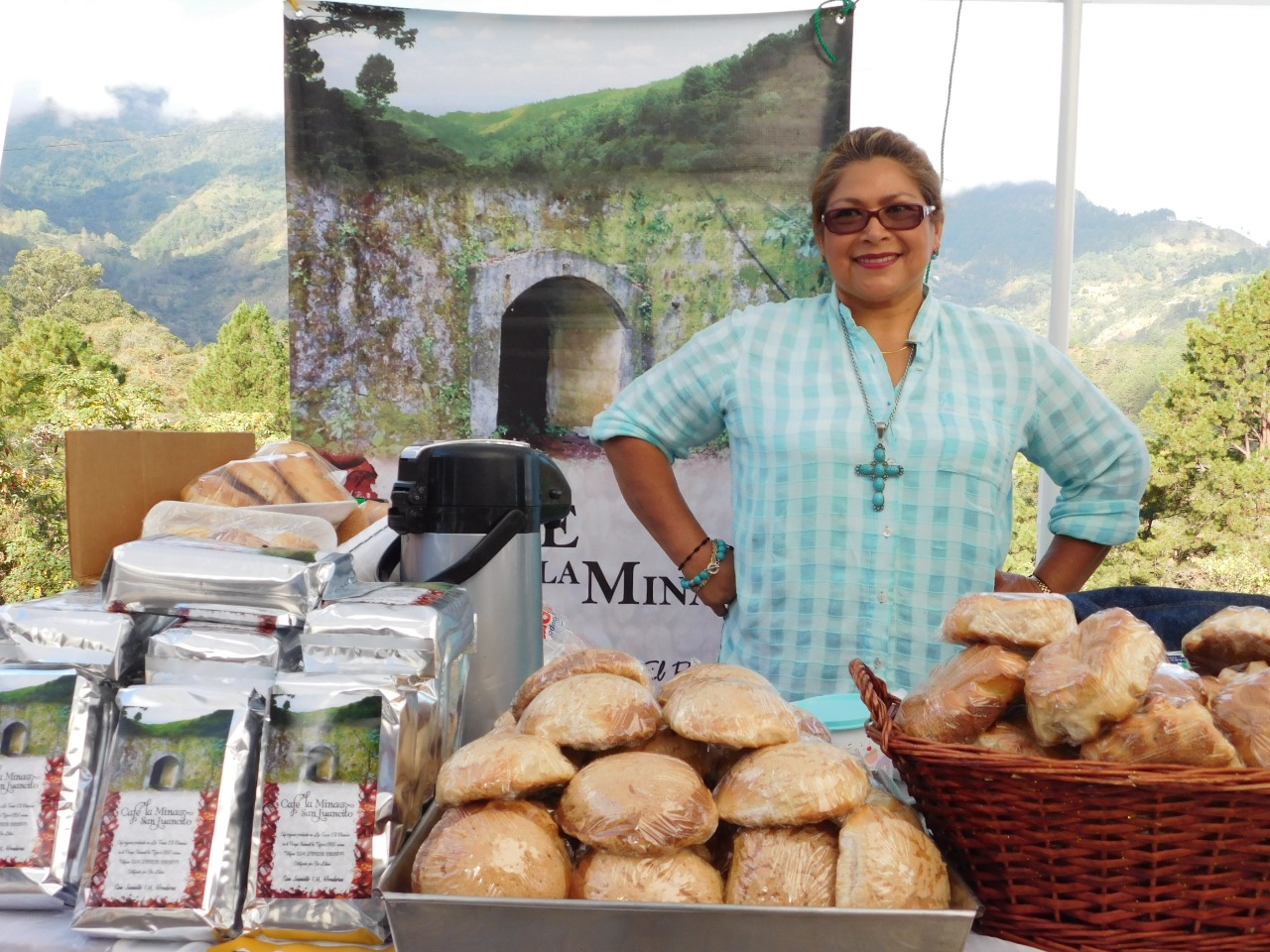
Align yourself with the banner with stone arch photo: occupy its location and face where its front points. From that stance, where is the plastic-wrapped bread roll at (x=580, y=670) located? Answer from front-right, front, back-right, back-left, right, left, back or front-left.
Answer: front

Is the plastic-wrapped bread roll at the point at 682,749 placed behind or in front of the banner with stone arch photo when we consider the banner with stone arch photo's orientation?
in front

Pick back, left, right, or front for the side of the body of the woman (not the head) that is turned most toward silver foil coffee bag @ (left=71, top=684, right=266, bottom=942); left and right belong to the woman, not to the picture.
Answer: front

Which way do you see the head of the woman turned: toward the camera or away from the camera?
toward the camera

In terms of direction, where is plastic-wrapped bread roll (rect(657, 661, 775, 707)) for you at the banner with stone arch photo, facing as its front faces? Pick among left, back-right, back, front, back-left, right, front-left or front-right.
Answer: front

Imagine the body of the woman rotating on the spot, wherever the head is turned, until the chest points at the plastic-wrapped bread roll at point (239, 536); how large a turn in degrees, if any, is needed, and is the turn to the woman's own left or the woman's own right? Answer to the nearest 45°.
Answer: approximately 45° to the woman's own right

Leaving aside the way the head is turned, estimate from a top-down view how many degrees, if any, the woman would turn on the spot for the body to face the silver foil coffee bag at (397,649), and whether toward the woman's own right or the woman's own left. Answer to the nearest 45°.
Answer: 0° — they already face it

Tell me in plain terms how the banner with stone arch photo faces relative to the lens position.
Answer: facing the viewer

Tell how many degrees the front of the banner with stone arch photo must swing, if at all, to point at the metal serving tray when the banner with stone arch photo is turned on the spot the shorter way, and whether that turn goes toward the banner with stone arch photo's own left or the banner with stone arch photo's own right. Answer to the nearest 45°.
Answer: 0° — it already faces it

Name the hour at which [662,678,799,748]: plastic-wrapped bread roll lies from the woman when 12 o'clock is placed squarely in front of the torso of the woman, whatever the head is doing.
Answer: The plastic-wrapped bread roll is roughly at 12 o'clock from the woman.

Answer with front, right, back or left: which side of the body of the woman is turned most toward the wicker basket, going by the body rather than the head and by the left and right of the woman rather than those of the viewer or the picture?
front

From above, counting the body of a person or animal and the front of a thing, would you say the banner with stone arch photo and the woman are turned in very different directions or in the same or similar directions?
same or similar directions

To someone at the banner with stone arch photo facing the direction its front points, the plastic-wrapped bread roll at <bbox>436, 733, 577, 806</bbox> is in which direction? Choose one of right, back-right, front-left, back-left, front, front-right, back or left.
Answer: front

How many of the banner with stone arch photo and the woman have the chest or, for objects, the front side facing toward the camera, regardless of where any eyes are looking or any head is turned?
2
